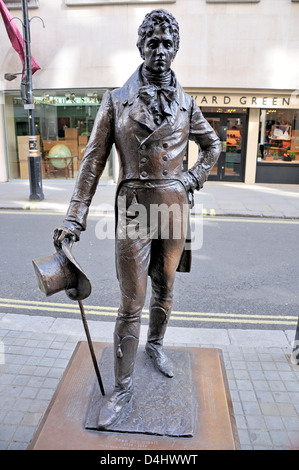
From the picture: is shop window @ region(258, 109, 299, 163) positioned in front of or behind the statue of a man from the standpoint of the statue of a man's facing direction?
behind

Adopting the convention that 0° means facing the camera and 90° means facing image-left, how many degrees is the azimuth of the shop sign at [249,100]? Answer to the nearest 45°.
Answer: approximately 0°

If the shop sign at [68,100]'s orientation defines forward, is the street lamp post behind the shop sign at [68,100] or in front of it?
in front

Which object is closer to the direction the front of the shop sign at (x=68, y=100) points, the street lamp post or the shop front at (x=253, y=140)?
the street lamp post

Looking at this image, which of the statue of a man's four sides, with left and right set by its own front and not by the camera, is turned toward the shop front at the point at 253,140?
back

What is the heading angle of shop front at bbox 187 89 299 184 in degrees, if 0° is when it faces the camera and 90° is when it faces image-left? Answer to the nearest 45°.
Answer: approximately 0°

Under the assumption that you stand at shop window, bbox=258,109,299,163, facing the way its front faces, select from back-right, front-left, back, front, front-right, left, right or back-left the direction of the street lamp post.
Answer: front-right

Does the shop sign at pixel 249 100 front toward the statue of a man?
yes

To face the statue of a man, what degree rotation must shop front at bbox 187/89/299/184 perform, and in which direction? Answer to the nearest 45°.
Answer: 0° — it already faces it
